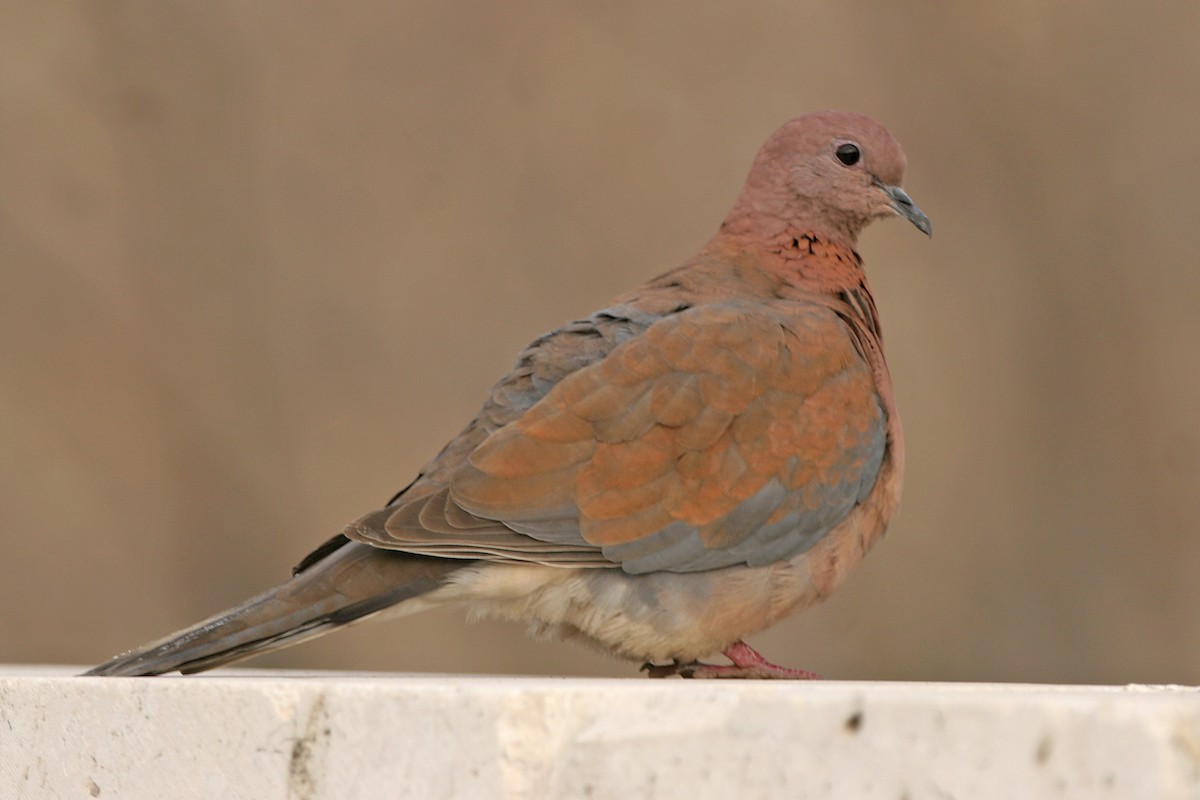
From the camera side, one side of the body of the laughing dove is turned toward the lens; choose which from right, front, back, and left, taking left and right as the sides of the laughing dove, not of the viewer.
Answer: right
